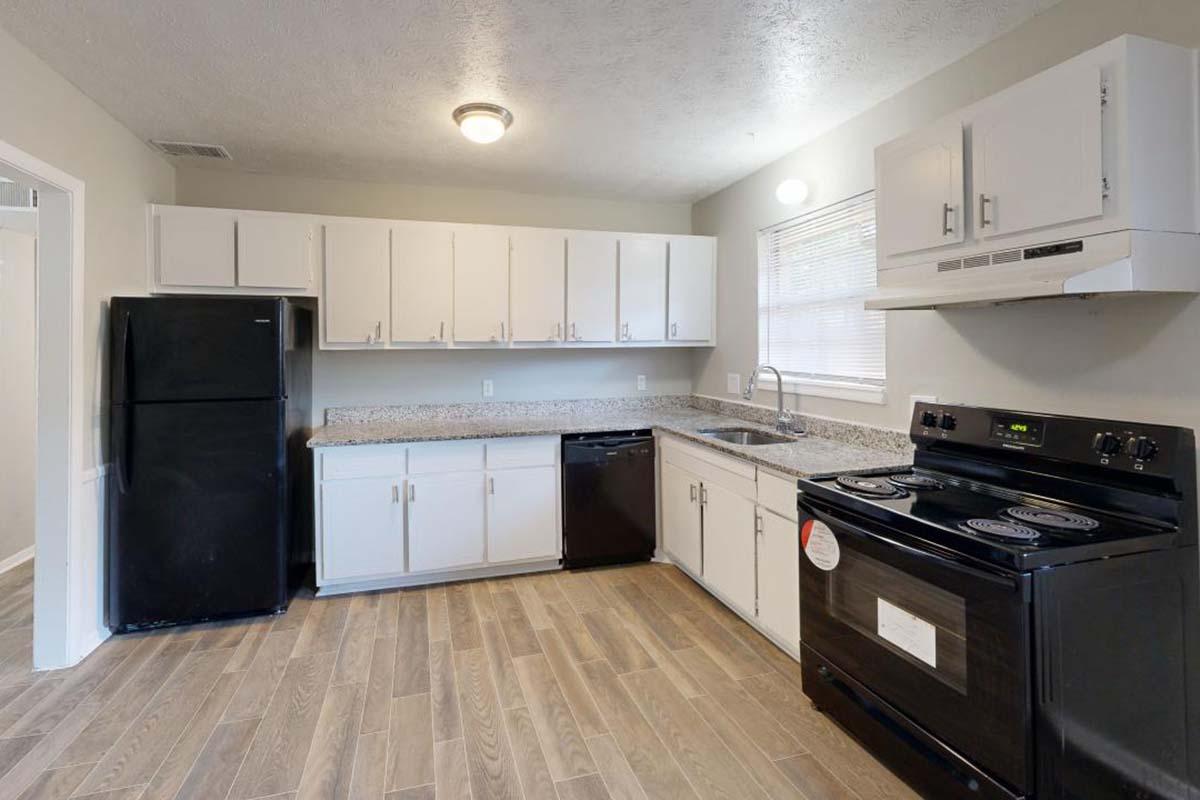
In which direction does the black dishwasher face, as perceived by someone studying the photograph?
facing the viewer

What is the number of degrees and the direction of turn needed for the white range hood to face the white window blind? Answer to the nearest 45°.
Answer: approximately 90° to its right

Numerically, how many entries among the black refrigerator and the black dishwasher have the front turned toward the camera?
2

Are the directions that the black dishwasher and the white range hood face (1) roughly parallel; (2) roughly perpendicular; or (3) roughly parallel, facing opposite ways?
roughly perpendicular

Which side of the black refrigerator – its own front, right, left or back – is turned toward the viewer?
front

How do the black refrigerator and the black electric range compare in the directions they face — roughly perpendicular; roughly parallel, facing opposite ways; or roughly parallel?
roughly perpendicular

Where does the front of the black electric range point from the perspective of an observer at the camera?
facing the viewer and to the left of the viewer

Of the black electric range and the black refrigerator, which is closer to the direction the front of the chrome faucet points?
the black refrigerator

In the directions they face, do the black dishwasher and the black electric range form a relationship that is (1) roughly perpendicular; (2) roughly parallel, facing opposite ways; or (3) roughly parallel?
roughly perpendicular

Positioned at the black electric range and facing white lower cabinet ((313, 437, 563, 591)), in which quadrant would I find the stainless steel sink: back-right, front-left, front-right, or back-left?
front-right

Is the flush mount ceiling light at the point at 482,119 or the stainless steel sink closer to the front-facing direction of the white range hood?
the flush mount ceiling light

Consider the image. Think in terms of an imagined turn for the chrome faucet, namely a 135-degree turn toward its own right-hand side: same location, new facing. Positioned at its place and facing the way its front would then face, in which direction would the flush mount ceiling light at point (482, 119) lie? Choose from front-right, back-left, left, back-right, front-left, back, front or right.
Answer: back-left
